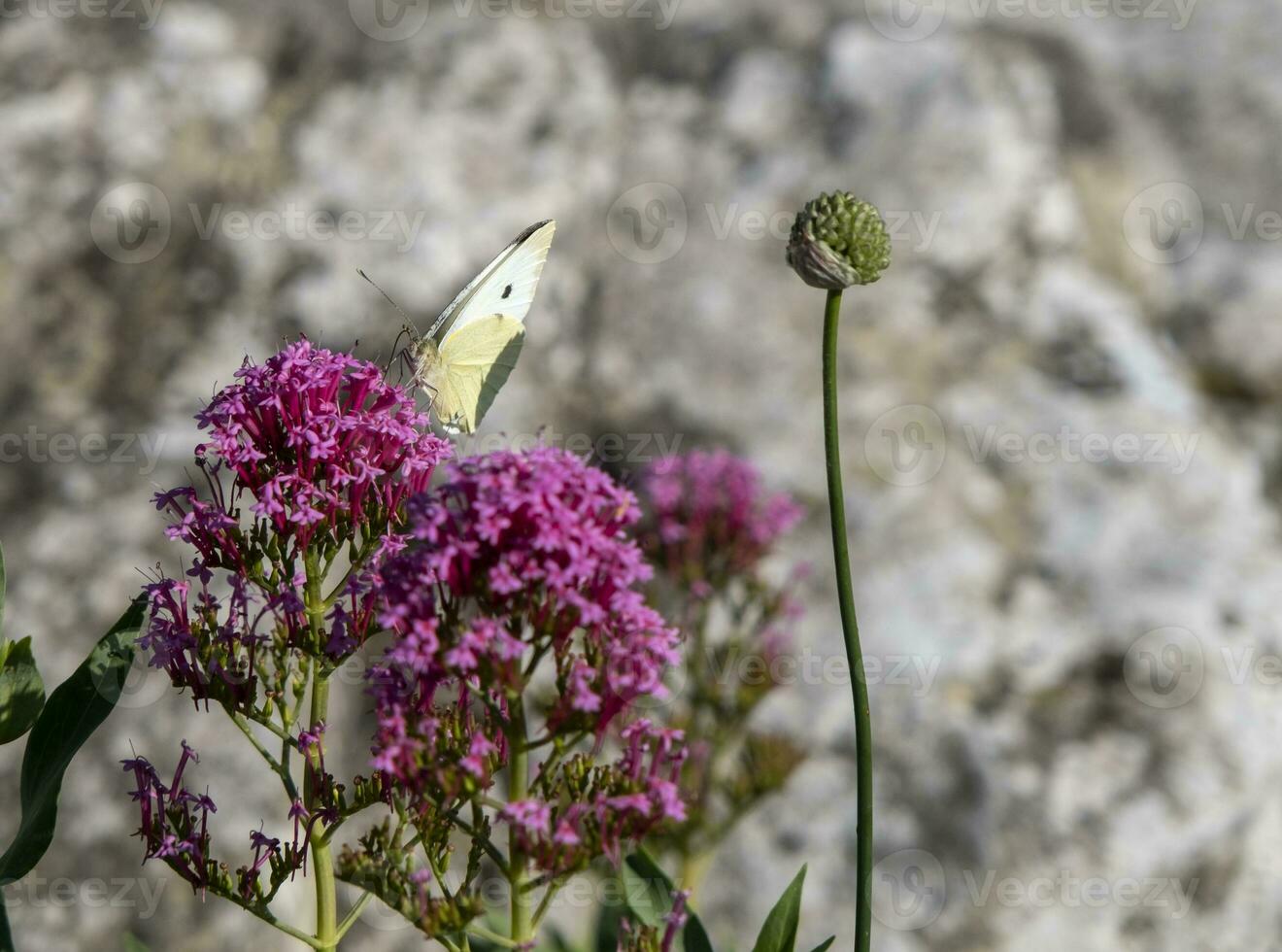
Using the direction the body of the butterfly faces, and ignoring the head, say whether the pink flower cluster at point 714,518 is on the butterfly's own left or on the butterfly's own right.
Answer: on the butterfly's own right

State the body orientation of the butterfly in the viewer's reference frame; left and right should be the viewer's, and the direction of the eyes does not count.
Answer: facing to the left of the viewer
